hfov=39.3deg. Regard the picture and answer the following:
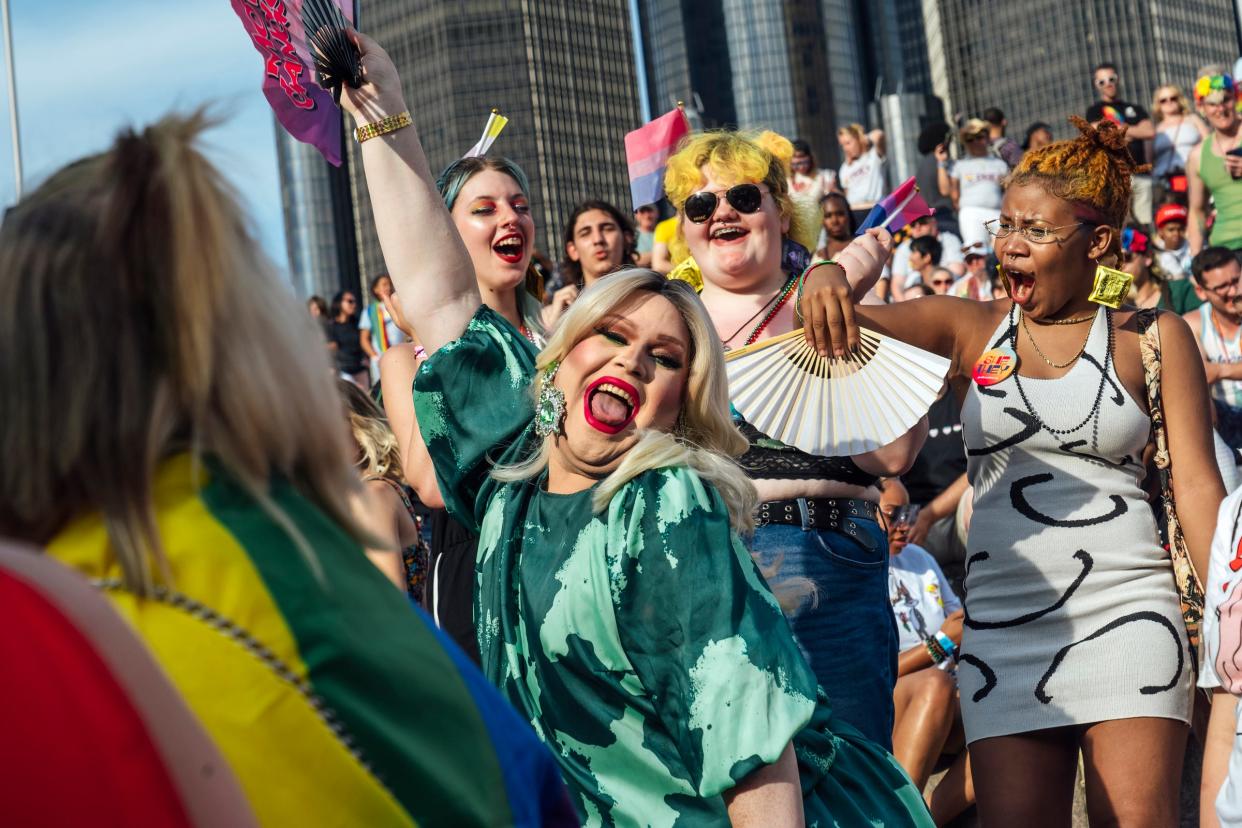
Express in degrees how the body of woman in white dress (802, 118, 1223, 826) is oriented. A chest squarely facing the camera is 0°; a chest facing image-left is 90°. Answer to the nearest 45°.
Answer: approximately 45°

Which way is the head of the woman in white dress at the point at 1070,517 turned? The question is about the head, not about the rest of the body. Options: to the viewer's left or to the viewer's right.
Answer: to the viewer's left
